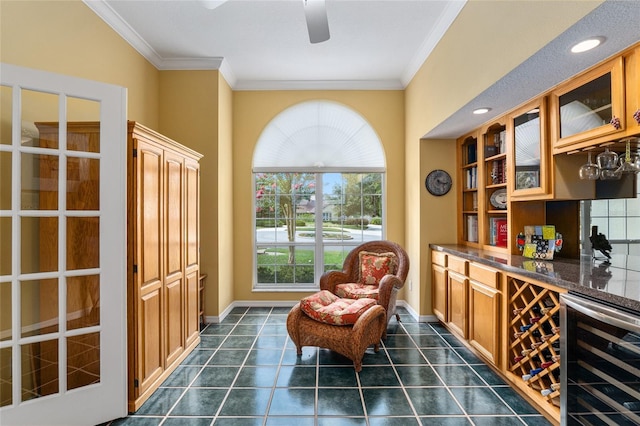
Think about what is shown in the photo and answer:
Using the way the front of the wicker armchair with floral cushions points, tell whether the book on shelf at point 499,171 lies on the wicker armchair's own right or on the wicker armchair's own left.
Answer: on the wicker armchair's own left

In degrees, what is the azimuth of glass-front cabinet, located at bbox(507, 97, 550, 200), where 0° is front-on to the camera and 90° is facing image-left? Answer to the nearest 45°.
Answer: approximately 45°

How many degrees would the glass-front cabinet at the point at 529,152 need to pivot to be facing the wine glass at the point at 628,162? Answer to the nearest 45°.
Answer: approximately 90° to its left

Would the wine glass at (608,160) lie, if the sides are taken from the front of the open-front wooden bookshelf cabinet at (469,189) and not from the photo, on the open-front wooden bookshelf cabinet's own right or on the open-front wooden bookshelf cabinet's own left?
on the open-front wooden bookshelf cabinet's own left

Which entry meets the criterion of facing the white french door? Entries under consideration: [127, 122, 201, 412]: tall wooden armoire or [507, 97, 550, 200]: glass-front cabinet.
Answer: the glass-front cabinet

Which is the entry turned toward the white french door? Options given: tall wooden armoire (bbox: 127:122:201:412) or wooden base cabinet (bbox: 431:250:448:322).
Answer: the wooden base cabinet

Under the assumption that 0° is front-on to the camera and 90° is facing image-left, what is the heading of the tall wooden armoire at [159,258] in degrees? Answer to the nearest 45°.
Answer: approximately 315°

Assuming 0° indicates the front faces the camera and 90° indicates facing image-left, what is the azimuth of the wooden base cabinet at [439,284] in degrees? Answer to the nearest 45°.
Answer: approximately 45°
